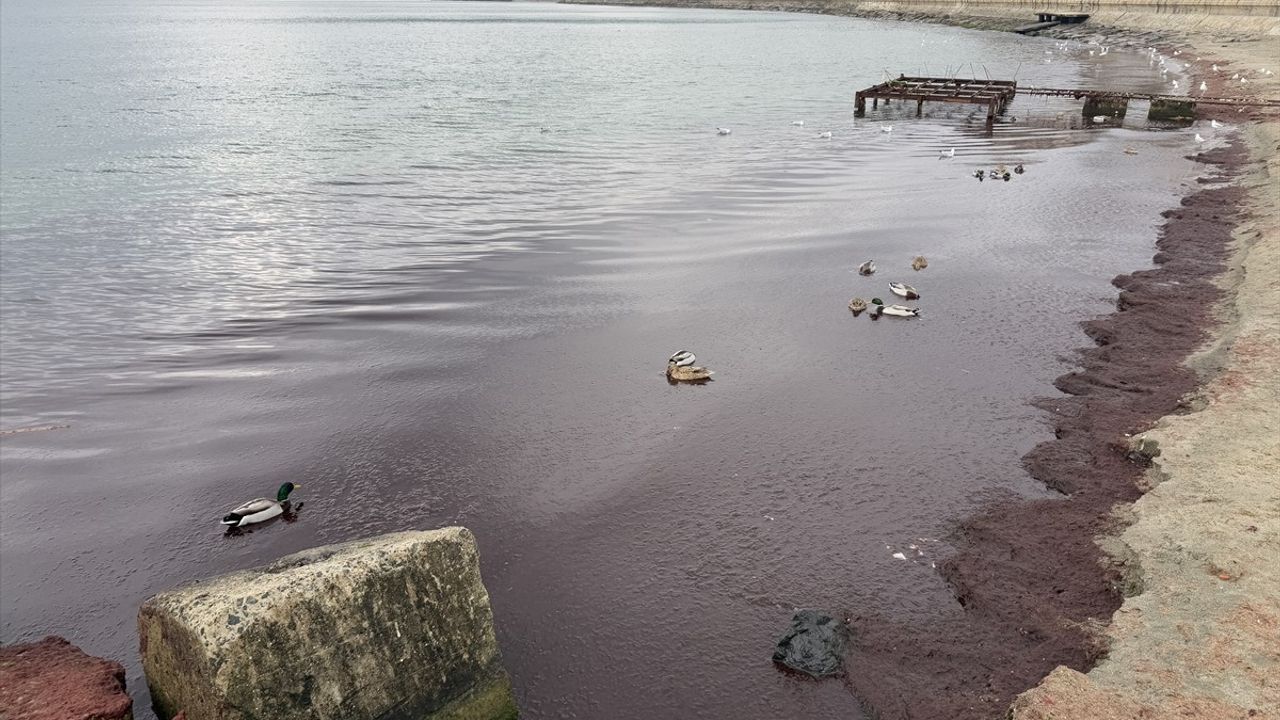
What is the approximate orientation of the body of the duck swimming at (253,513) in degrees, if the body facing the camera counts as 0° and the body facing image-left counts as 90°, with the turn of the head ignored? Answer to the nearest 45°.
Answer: approximately 225°

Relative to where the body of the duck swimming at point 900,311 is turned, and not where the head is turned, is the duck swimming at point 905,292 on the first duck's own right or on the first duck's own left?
on the first duck's own right

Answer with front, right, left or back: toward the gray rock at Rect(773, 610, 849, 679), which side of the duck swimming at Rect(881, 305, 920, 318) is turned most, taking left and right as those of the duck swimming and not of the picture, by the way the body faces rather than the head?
left

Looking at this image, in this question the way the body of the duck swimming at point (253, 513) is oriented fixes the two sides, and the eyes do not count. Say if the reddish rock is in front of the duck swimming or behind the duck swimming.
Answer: behind

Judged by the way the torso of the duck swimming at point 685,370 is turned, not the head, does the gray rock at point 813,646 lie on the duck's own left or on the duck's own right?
on the duck's own left

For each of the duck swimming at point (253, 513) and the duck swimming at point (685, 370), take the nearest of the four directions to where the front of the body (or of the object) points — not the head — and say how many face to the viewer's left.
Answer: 1

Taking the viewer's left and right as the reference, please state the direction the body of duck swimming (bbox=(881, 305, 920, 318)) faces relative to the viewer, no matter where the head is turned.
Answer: facing to the left of the viewer

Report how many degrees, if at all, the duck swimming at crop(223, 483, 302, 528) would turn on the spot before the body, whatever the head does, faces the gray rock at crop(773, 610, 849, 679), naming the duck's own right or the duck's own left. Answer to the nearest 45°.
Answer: approximately 90° to the duck's own right

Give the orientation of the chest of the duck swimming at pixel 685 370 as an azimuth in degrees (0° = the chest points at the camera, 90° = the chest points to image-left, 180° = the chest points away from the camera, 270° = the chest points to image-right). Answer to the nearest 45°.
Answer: approximately 90°

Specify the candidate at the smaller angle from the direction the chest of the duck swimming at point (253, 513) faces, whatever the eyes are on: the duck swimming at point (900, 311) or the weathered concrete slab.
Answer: the duck swimming

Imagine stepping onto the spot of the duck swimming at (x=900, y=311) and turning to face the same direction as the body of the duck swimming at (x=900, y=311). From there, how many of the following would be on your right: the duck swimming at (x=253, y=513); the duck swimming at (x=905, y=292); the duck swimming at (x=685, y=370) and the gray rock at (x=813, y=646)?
1

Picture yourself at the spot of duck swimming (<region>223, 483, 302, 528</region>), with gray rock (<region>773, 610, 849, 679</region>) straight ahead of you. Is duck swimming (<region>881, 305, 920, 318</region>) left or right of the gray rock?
left
